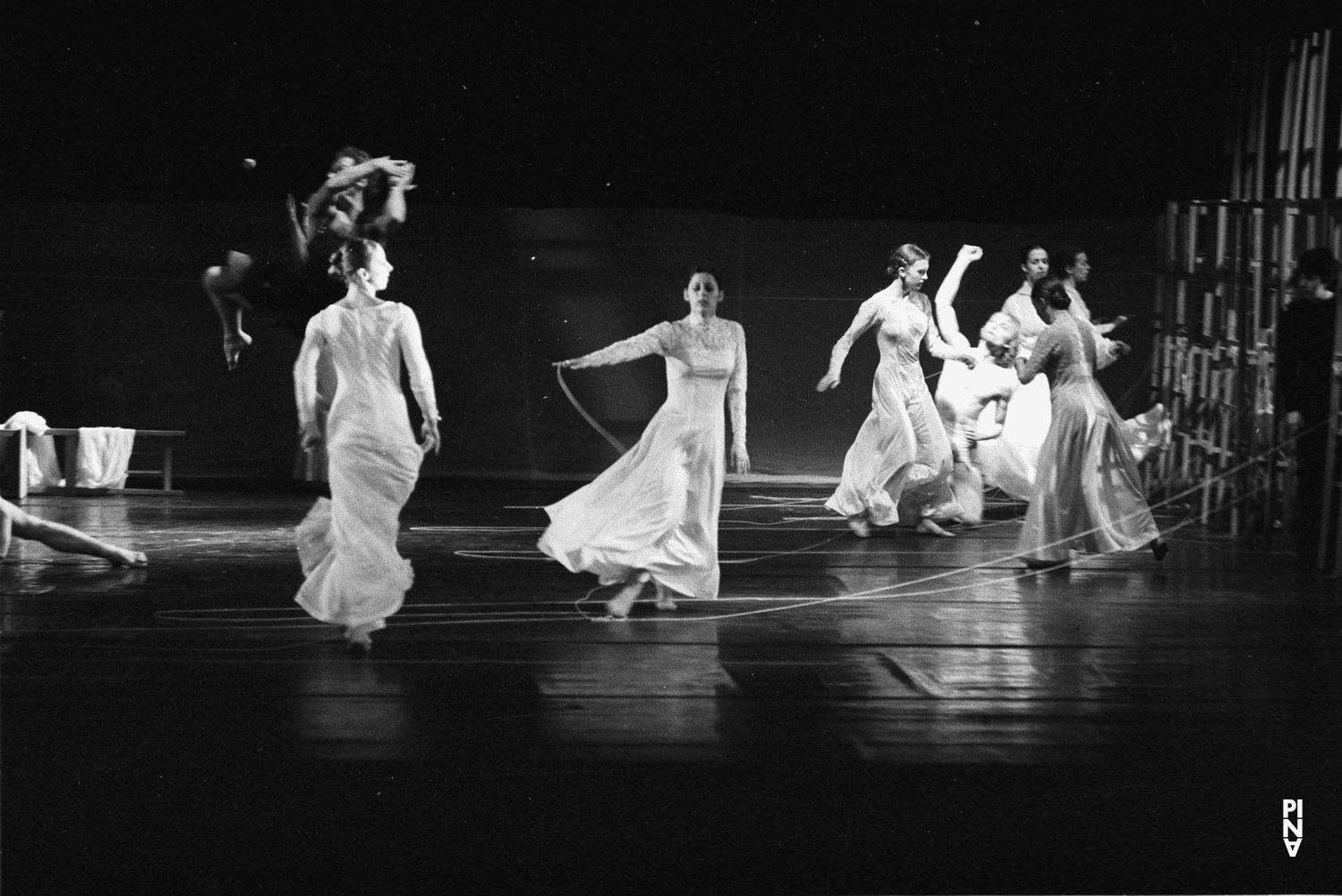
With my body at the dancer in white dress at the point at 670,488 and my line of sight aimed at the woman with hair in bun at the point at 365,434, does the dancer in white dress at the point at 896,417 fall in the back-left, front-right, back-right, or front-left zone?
back-right

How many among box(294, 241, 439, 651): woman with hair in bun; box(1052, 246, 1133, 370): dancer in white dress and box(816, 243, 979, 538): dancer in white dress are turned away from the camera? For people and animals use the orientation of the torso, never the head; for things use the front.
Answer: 1

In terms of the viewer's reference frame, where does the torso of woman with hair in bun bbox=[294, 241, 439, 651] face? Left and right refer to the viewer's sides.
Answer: facing away from the viewer

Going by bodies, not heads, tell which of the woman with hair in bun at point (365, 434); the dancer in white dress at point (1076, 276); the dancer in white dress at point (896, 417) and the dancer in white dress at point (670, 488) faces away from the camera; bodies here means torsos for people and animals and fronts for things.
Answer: the woman with hair in bun

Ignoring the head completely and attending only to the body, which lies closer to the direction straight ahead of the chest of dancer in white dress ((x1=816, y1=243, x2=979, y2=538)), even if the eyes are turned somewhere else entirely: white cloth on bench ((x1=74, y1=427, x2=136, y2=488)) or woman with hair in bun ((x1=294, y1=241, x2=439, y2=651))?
the woman with hair in bun

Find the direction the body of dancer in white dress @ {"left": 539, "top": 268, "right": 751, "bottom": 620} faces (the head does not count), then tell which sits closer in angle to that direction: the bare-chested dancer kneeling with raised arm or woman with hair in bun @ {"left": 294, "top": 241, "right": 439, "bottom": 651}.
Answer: the woman with hair in bun

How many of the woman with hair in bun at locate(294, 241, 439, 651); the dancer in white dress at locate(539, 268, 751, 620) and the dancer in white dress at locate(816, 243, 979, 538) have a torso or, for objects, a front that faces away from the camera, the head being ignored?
1

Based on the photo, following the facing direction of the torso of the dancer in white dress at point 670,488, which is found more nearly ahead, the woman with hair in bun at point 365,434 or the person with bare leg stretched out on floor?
the woman with hair in bun

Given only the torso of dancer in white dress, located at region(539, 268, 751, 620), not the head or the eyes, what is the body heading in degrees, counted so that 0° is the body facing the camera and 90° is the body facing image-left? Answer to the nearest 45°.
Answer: approximately 0°

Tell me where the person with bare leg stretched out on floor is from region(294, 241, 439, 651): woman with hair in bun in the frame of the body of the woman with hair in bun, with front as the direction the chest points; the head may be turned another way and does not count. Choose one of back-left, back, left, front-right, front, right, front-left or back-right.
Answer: front-left
